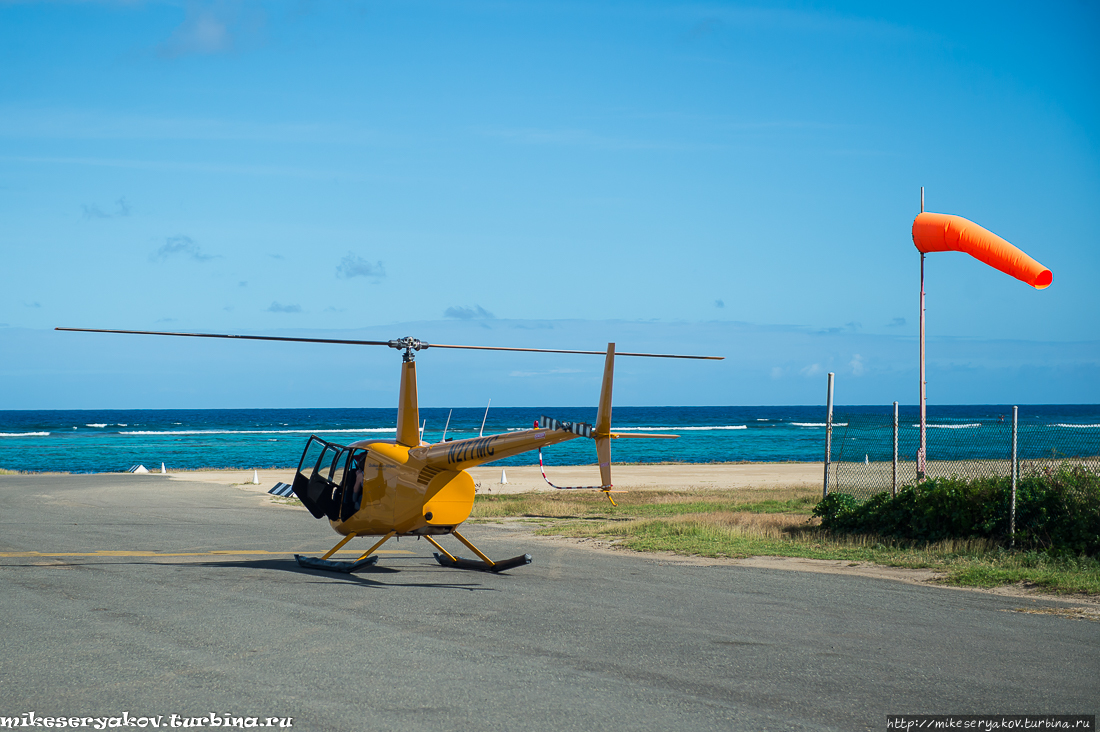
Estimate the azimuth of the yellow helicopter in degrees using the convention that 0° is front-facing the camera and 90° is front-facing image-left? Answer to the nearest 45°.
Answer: approximately 135°

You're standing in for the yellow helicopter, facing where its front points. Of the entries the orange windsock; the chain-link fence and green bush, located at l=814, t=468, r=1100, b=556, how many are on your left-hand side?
0

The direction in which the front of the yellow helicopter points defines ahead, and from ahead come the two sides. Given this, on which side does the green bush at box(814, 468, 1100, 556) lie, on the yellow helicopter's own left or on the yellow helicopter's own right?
on the yellow helicopter's own right

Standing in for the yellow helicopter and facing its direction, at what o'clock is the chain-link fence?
The chain-link fence is roughly at 4 o'clock from the yellow helicopter.

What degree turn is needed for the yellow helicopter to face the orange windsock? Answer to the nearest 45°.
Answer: approximately 135° to its right
